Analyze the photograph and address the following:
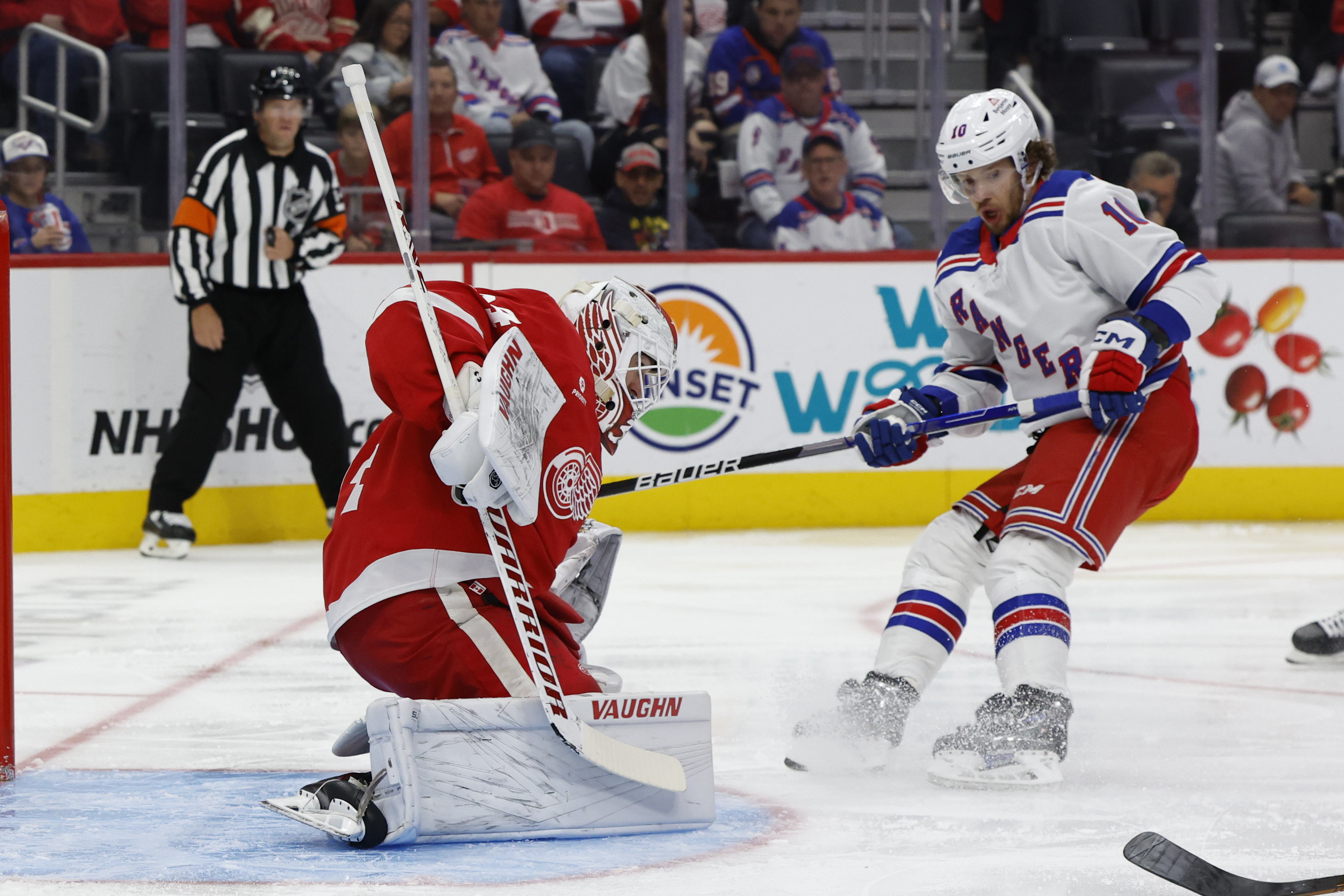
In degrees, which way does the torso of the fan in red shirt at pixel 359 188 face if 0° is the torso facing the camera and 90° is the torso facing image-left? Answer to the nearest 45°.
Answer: approximately 0°

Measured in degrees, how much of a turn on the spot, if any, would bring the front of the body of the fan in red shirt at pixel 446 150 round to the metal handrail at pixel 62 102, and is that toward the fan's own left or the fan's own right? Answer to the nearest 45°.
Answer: approximately 90° to the fan's own right

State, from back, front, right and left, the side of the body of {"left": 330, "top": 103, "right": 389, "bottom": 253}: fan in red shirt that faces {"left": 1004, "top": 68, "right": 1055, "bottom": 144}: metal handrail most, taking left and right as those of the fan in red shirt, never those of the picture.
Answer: left

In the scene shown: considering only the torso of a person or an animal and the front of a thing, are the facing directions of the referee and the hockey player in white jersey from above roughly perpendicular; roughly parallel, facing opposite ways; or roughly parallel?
roughly perpendicular
